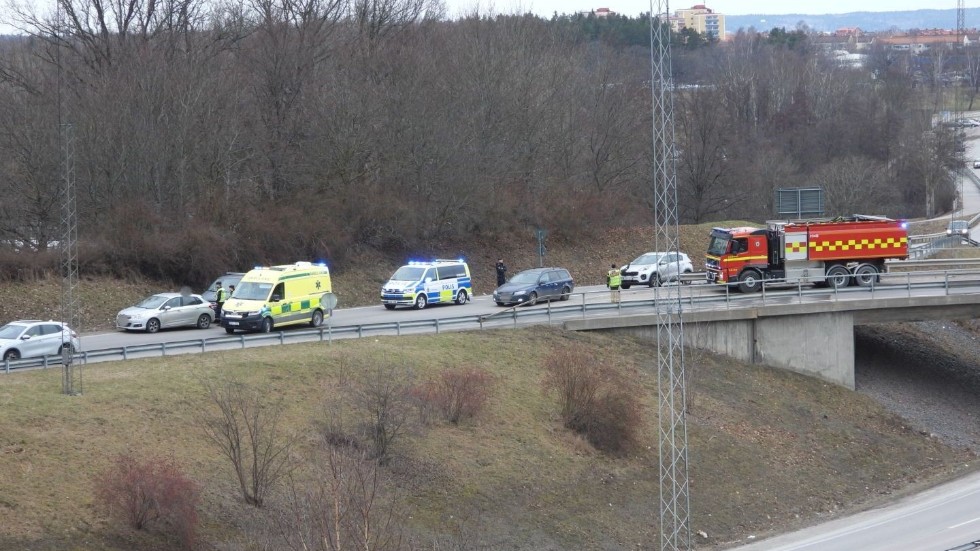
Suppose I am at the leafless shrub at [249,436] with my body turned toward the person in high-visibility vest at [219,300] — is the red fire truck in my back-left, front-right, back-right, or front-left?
front-right

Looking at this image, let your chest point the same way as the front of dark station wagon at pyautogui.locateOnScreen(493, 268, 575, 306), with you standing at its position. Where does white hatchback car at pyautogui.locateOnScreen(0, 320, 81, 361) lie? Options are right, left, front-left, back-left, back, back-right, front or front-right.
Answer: front

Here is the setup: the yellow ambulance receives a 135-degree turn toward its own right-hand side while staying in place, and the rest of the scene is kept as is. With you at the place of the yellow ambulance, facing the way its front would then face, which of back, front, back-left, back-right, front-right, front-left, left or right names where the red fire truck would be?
right

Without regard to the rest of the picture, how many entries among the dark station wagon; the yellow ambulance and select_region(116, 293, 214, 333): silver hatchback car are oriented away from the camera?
0

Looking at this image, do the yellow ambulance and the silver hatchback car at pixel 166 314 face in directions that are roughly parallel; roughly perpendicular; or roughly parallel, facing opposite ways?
roughly parallel

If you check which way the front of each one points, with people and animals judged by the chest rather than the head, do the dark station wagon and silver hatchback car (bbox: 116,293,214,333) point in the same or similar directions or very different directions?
same or similar directions

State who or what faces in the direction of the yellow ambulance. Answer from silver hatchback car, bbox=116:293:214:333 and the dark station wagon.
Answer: the dark station wagon

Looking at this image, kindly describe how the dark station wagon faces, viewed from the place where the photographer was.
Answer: facing the viewer and to the left of the viewer

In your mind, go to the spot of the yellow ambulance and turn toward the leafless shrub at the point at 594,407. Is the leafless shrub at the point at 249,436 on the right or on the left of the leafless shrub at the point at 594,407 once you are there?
right

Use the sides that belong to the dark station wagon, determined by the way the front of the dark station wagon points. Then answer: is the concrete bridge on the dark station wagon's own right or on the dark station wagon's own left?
on the dark station wagon's own left

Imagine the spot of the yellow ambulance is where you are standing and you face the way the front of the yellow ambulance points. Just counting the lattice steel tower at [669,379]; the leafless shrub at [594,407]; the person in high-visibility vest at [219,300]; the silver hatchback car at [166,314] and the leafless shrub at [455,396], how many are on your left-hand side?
3

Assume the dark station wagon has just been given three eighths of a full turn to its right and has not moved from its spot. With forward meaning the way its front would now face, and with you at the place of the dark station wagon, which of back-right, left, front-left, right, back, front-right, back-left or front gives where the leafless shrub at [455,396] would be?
back

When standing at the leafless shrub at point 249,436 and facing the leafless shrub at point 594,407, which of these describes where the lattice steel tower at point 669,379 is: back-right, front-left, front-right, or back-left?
front-right

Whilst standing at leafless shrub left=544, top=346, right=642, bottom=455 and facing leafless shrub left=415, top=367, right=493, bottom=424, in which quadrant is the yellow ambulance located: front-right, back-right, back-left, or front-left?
front-right

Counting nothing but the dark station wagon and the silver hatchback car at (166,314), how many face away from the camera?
0

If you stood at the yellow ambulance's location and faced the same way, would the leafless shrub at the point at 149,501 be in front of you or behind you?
in front
